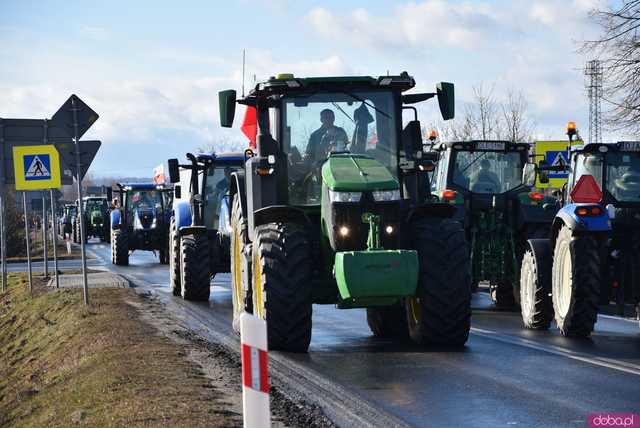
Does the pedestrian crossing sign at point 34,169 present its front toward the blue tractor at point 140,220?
no

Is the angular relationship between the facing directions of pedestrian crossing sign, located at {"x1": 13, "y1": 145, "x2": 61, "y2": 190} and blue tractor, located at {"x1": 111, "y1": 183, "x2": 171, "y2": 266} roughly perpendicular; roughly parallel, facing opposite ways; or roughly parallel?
roughly parallel

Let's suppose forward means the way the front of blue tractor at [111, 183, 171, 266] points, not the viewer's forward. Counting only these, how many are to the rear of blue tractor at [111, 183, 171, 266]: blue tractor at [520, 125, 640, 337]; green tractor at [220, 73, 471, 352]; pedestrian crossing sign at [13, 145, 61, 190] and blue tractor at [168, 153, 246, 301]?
0

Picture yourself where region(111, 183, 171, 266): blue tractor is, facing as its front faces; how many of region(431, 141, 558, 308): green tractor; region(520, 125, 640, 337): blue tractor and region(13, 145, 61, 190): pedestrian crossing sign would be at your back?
0

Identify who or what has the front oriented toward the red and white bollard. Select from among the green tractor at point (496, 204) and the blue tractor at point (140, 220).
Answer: the blue tractor

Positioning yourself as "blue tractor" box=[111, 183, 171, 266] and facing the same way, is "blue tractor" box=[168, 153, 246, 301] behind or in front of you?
in front

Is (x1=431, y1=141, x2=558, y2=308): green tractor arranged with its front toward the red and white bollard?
no

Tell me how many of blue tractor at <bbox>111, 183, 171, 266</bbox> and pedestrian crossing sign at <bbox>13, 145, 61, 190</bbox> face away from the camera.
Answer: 0

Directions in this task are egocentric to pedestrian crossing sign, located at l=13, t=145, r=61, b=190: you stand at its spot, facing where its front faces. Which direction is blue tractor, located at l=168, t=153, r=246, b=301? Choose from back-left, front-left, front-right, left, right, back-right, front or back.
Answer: front-left

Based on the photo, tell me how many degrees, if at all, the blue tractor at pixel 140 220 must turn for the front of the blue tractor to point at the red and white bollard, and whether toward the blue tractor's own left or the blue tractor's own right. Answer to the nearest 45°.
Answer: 0° — it already faces it

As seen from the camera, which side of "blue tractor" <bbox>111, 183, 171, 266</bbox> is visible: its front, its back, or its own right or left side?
front

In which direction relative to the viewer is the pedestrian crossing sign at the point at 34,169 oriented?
toward the camera

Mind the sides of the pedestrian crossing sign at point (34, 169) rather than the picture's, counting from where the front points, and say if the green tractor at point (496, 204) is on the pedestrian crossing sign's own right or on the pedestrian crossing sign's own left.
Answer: on the pedestrian crossing sign's own left

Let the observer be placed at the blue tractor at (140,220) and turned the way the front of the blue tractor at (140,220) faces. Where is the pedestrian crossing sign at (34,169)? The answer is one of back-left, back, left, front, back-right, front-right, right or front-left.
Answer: front
